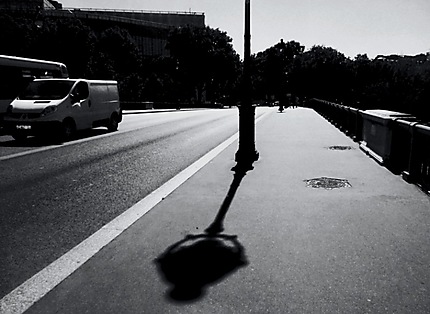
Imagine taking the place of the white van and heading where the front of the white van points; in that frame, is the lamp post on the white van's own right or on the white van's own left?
on the white van's own left

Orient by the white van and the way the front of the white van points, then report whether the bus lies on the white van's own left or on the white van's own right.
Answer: on the white van's own right

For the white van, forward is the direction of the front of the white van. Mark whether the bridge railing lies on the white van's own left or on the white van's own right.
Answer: on the white van's own left

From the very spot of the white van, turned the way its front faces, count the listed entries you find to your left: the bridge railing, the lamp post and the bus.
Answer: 2

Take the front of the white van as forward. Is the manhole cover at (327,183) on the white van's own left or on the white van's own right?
on the white van's own left

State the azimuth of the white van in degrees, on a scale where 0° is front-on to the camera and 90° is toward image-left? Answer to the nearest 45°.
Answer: approximately 45°
